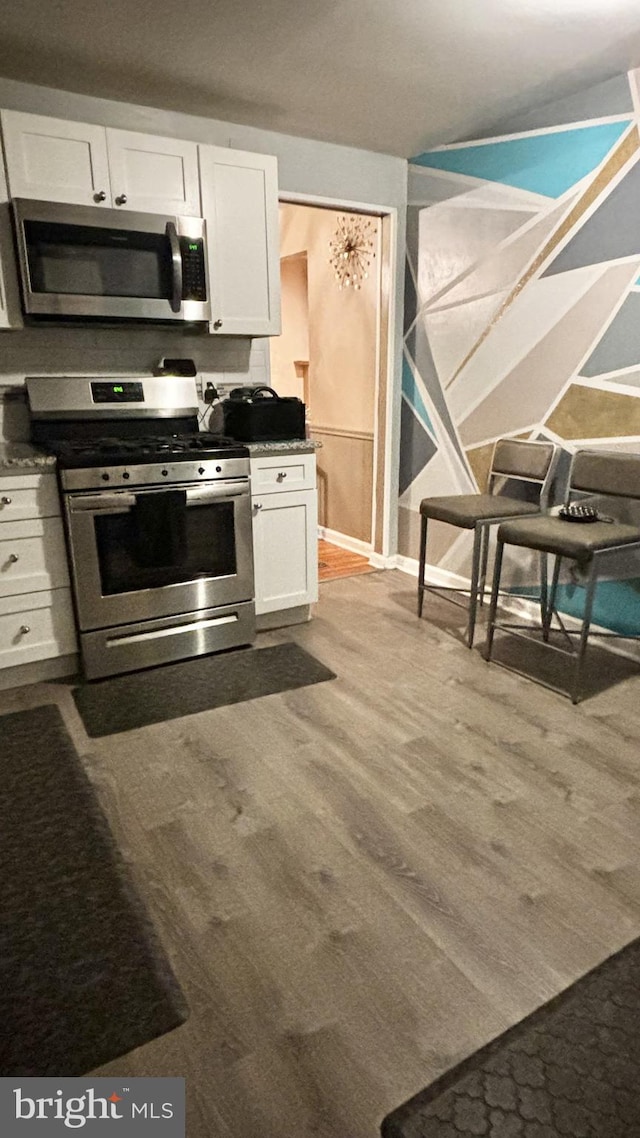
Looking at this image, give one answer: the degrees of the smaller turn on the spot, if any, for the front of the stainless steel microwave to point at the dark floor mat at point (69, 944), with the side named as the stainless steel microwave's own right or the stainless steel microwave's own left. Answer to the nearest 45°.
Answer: approximately 45° to the stainless steel microwave's own right

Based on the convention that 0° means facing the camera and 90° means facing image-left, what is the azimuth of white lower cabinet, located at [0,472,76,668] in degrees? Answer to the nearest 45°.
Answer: approximately 315°

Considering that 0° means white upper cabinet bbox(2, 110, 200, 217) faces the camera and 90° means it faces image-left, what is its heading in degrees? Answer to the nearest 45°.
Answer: approximately 315°

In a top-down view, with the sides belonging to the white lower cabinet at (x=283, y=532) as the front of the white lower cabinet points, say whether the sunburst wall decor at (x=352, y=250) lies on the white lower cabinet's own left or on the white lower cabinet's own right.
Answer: on the white lower cabinet's own left

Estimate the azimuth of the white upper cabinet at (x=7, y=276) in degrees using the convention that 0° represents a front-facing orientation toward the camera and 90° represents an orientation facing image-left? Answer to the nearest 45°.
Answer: approximately 0°

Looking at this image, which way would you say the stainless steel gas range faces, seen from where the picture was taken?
facing the viewer and to the right of the viewer

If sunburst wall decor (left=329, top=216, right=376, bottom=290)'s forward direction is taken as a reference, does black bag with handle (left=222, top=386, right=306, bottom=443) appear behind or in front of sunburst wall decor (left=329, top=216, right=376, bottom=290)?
in front

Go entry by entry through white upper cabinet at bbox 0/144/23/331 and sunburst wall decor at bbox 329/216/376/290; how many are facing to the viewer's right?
0
